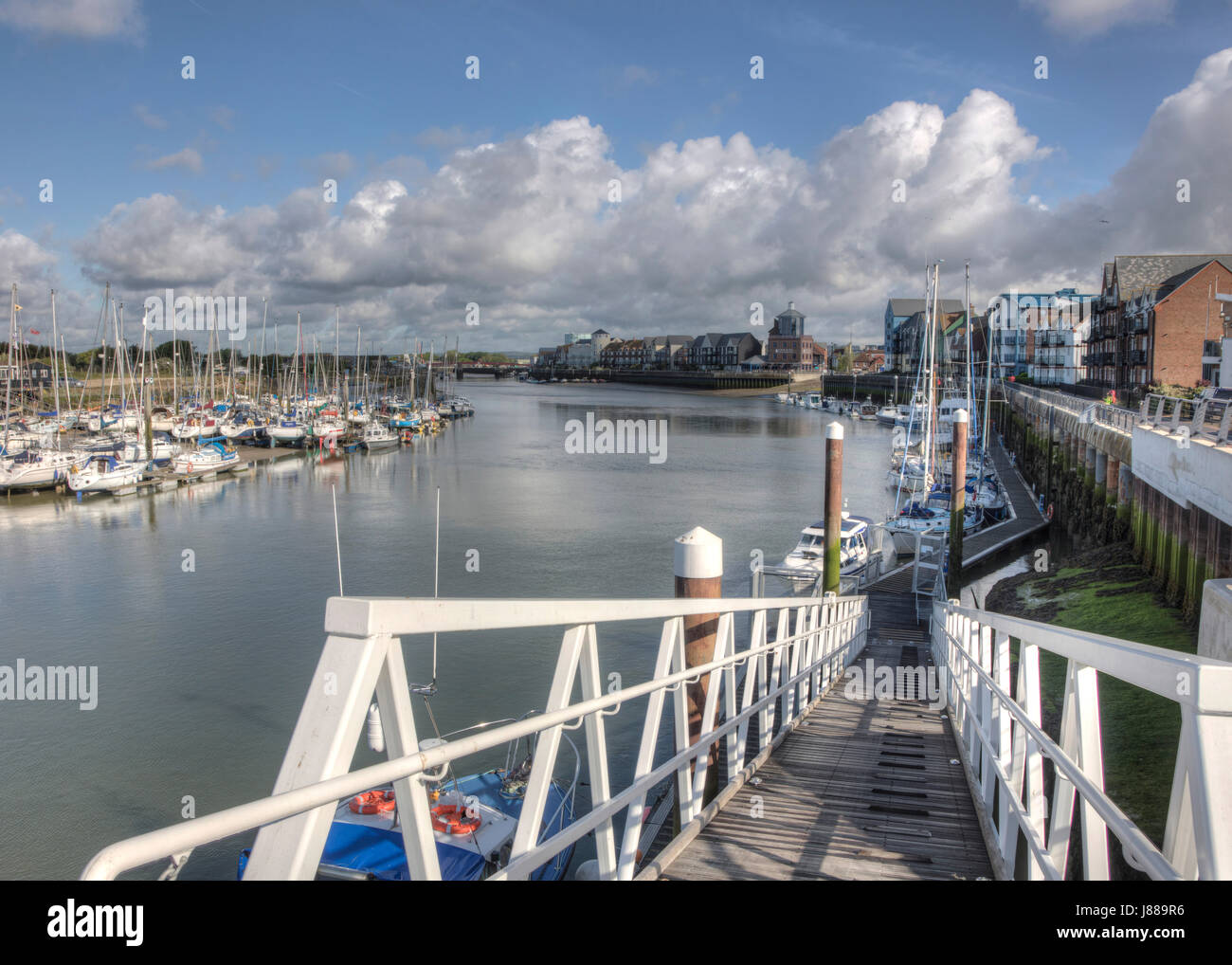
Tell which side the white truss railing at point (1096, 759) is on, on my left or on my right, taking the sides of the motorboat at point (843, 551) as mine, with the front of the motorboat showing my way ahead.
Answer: on my left

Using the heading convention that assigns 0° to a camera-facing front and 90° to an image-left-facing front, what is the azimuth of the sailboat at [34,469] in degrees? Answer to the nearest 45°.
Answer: approximately 270°

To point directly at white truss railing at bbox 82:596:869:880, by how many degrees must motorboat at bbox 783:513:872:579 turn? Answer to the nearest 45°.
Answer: approximately 45° to its left

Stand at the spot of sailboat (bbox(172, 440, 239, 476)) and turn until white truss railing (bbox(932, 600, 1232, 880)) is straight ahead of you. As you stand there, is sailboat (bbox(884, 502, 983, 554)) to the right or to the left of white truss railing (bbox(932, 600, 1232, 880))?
left

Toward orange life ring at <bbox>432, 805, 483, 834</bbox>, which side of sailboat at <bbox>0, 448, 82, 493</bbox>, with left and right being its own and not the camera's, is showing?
right

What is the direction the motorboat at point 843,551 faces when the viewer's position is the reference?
facing the viewer and to the left of the viewer

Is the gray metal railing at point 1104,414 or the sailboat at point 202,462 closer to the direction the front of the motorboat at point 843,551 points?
the sailboat

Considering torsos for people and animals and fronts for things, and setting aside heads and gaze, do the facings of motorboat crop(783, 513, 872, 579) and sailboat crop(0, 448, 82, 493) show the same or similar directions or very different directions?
very different directions

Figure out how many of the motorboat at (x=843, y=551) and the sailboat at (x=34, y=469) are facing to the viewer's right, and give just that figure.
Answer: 1
